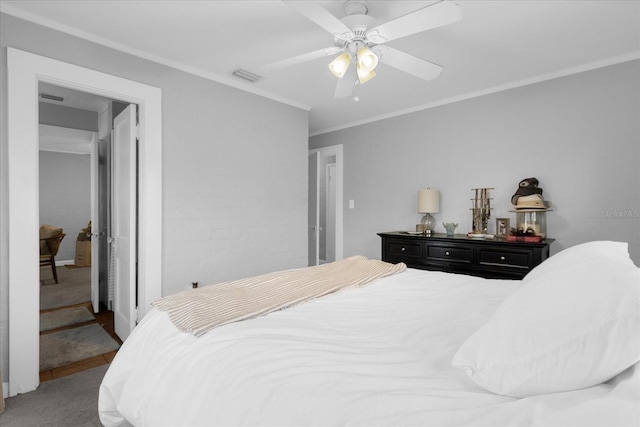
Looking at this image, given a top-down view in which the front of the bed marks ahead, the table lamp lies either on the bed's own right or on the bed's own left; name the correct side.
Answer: on the bed's own right

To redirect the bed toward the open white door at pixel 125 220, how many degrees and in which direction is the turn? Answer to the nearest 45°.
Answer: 0° — it already faces it

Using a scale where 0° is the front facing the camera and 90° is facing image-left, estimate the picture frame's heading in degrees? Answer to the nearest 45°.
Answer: approximately 45°

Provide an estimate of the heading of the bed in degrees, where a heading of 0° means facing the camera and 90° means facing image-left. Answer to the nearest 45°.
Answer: approximately 135°

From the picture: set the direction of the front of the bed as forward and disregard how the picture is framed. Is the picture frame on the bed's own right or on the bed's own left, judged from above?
on the bed's own right

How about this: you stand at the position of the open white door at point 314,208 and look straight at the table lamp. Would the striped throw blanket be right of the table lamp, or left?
right

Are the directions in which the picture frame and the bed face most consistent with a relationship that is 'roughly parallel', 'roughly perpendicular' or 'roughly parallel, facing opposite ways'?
roughly perpendicular

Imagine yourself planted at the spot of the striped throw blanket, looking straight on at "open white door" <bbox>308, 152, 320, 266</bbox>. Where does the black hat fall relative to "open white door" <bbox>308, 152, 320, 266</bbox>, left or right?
right

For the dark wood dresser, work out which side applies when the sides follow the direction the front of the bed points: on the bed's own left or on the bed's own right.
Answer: on the bed's own right
